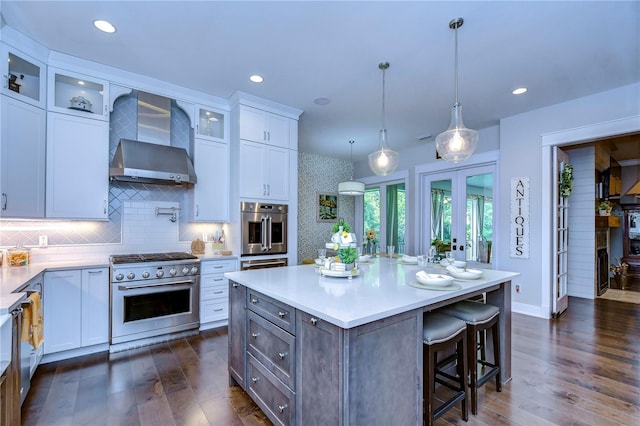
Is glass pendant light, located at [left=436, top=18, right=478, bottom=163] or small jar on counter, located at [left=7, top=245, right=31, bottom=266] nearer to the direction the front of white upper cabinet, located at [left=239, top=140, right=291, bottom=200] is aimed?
the glass pendant light

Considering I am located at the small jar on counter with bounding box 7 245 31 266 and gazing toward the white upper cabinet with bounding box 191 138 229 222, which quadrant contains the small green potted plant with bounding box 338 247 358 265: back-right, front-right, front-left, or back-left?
front-right

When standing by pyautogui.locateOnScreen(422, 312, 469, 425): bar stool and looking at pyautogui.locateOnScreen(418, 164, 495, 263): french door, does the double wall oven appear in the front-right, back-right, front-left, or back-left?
front-left

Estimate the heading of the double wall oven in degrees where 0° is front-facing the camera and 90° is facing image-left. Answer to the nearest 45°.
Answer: approximately 315°

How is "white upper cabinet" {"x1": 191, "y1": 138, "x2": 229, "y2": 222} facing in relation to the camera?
toward the camera

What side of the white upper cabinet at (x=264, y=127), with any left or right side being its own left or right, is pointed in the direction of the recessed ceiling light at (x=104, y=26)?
right

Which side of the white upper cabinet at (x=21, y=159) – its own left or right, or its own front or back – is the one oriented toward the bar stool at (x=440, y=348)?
front

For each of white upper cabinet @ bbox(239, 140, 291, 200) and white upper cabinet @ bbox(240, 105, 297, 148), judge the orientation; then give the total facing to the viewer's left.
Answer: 0

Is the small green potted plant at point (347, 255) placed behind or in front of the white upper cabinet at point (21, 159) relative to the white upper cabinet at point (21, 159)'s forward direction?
in front

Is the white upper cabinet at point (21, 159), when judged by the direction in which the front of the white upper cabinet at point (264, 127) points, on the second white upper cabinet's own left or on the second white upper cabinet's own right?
on the second white upper cabinet's own right

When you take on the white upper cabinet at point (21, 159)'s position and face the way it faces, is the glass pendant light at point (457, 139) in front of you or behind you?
in front

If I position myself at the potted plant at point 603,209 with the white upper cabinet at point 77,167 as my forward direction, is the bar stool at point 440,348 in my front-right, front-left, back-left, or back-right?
front-left

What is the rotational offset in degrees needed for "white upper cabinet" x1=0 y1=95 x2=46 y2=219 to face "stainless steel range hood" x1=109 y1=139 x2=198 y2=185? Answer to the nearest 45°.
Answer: approximately 45° to its left

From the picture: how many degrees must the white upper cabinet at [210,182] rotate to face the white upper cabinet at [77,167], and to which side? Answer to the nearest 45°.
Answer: approximately 90° to its right

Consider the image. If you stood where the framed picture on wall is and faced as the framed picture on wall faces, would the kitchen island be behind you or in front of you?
in front

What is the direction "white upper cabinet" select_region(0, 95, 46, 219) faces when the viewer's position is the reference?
facing the viewer and to the right of the viewer

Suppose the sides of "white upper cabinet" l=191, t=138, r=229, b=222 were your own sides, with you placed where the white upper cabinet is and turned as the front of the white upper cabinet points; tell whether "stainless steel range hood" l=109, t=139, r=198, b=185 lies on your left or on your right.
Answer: on your right
